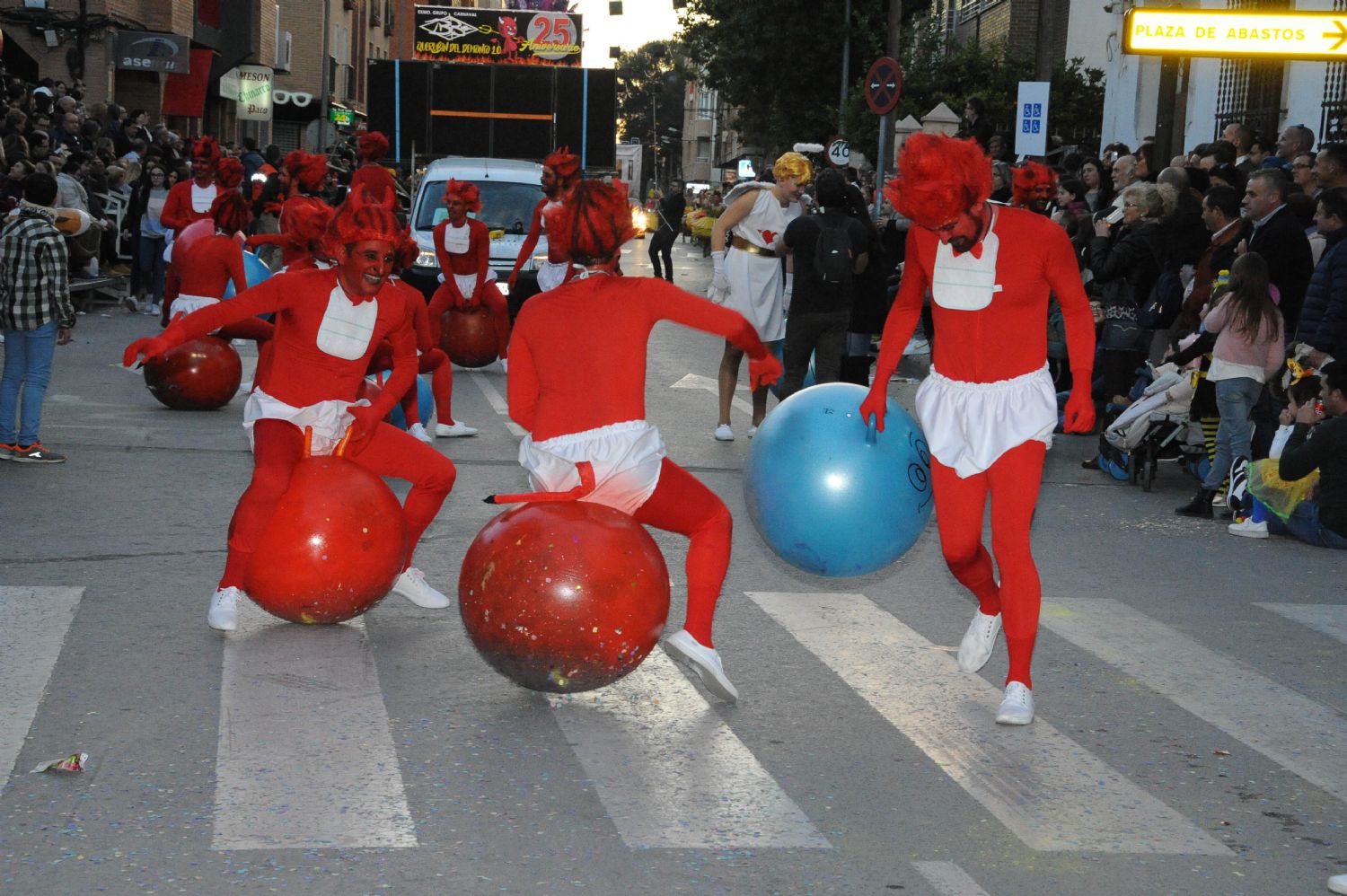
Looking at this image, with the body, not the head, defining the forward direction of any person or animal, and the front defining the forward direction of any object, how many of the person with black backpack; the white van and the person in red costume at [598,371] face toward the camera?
1

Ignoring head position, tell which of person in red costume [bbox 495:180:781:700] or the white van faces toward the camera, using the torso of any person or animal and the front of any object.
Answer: the white van

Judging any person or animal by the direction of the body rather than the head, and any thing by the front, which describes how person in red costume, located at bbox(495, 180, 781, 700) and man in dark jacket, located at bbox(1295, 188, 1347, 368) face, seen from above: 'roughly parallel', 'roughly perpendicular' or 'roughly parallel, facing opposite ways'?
roughly perpendicular

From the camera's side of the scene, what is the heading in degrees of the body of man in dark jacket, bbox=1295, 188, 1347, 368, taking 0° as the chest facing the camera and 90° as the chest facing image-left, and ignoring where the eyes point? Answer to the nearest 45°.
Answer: approximately 90°

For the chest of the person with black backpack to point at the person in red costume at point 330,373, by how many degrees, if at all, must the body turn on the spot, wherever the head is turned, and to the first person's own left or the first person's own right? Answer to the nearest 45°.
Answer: approximately 180°

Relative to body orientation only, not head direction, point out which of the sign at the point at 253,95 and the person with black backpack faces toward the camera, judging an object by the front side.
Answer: the sign

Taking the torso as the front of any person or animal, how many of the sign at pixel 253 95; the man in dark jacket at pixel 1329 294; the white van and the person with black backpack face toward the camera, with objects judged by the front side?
2

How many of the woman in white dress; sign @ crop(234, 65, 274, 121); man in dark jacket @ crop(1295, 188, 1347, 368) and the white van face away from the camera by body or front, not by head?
0

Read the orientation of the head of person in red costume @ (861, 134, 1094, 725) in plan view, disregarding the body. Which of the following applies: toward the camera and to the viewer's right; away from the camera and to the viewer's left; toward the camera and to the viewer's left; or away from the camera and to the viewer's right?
toward the camera and to the viewer's left

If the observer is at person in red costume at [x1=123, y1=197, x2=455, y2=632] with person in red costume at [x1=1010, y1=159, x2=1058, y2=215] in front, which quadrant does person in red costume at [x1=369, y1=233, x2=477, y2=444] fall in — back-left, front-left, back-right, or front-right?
front-left

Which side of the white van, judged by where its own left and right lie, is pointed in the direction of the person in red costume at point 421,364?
front

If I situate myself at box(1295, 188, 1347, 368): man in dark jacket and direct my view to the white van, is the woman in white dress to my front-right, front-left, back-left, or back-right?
front-left

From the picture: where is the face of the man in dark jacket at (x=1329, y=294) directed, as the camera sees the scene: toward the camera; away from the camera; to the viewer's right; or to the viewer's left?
to the viewer's left

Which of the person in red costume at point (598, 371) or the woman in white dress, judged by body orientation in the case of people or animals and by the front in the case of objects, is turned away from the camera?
the person in red costume

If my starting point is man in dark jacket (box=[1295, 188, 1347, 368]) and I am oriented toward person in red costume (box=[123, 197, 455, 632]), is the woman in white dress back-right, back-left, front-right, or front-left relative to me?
front-right

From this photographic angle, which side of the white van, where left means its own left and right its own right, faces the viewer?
front

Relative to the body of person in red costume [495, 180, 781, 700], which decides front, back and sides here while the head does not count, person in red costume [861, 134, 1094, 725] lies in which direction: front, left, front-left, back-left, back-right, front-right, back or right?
right

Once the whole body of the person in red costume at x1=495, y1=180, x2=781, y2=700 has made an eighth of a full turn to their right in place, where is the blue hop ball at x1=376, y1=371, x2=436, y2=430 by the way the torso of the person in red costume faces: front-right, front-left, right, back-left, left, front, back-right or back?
front-left

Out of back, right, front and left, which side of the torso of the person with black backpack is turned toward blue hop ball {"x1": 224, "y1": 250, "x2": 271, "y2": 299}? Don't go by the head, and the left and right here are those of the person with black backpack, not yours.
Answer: left

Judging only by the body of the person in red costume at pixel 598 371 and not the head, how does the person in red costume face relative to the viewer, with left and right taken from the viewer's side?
facing away from the viewer
